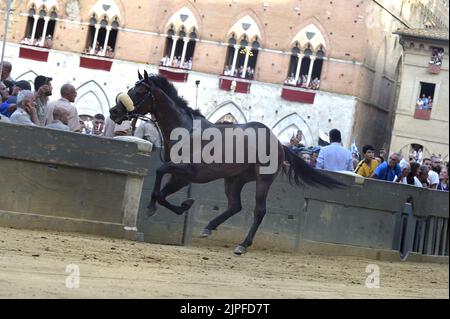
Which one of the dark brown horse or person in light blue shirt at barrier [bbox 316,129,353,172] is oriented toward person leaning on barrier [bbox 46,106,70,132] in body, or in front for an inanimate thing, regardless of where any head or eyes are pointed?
the dark brown horse

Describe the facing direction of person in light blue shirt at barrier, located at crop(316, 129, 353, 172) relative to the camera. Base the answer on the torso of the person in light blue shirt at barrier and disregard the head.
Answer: away from the camera

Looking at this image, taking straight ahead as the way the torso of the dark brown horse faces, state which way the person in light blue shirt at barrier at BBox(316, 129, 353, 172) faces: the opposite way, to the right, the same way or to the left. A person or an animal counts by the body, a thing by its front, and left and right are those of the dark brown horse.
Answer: to the right

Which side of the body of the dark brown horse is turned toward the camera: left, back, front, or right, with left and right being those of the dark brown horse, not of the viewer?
left

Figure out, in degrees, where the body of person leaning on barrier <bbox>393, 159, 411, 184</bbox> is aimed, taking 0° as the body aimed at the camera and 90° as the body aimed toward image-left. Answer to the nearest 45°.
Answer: approximately 45°

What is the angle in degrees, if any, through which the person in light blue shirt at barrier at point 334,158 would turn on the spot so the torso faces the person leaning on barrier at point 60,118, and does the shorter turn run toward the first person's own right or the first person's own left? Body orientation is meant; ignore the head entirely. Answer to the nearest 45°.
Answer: approximately 135° to the first person's own left

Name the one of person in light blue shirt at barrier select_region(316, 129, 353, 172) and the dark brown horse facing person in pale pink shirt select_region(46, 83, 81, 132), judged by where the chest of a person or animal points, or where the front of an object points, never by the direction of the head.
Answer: the dark brown horse

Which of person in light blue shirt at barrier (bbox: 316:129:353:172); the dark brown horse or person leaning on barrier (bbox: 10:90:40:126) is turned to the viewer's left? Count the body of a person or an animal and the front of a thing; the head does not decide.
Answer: the dark brown horse
